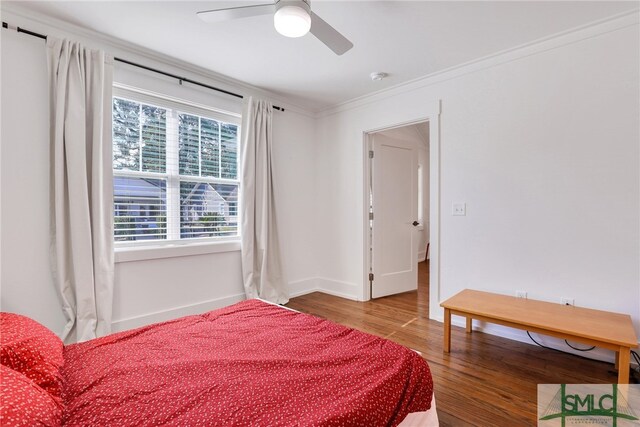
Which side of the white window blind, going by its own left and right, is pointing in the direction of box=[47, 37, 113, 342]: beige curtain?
right

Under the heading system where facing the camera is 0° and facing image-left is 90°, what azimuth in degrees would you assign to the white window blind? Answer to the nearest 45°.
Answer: approximately 315°

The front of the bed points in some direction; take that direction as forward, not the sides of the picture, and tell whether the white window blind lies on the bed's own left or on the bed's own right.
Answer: on the bed's own left

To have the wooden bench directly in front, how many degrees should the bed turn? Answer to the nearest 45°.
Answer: approximately 45° to its right

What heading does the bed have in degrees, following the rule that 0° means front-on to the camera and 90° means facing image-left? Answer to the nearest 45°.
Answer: approximately 225°

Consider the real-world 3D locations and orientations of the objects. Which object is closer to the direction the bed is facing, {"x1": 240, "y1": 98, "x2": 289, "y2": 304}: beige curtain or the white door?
the white door
